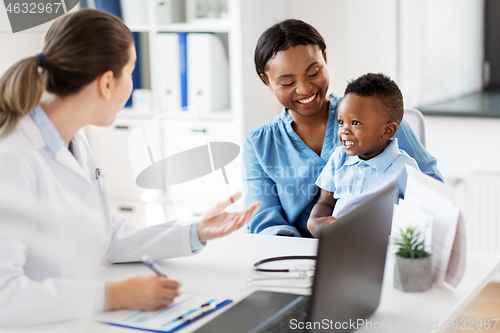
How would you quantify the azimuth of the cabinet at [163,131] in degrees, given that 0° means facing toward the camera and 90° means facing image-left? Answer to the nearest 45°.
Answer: approximately 0°

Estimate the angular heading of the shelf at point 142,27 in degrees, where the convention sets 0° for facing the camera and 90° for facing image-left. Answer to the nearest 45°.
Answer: approximately 0°

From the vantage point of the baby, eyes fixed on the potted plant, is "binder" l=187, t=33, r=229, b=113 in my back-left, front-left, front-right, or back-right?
back-right

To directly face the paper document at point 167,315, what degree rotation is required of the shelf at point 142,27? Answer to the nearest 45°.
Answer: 0° — it already faces it

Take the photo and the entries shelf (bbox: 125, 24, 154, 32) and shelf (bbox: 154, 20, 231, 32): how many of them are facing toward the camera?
2

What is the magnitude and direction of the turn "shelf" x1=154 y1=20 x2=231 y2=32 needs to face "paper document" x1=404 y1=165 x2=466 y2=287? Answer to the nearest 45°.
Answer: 0° — it already faces it

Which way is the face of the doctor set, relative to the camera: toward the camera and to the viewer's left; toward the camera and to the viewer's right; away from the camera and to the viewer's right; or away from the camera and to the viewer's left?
away from the camera and to the viewer's right

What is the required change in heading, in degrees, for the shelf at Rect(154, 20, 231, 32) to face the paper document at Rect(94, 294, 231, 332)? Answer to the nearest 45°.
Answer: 0° — it already faces it
